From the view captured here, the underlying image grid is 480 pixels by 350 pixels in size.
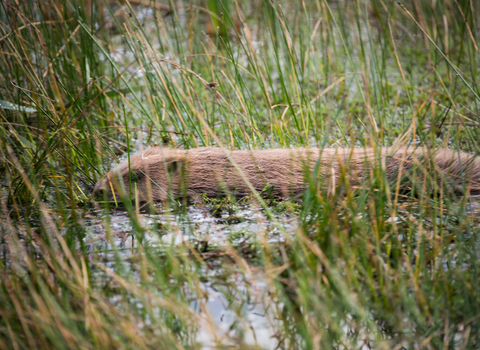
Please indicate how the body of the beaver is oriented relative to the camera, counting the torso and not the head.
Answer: to the viewer's left
